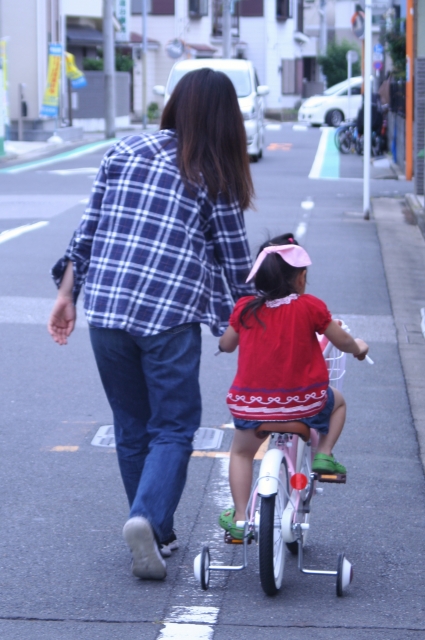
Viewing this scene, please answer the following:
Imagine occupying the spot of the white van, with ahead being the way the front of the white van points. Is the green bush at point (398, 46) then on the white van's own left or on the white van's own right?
on the white van's own left

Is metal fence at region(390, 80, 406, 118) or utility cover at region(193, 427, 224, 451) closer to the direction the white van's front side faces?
the utility cover

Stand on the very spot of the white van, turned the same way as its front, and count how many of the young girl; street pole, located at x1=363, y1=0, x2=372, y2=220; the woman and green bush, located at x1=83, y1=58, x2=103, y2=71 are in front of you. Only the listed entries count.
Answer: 3

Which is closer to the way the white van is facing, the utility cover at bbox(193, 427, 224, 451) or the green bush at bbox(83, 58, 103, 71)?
the utility cover

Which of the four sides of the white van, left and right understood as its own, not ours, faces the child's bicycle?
front

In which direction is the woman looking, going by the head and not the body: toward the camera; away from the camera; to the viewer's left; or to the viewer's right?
away from the camera

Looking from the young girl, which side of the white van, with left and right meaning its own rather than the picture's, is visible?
front

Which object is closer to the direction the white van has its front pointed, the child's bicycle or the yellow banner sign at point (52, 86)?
the child's bicycle

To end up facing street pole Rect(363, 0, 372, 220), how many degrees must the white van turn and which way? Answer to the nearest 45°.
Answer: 0° — it already faces it

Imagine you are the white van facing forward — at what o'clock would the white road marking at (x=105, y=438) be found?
The white road marking is roughly at 12 o'clock from the white van.

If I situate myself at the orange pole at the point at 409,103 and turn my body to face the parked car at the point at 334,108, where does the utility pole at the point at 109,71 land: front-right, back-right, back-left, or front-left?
front-left

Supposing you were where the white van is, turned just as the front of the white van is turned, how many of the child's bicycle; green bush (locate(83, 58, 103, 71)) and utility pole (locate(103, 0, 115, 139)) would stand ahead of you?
1

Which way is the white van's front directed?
toward the camera
